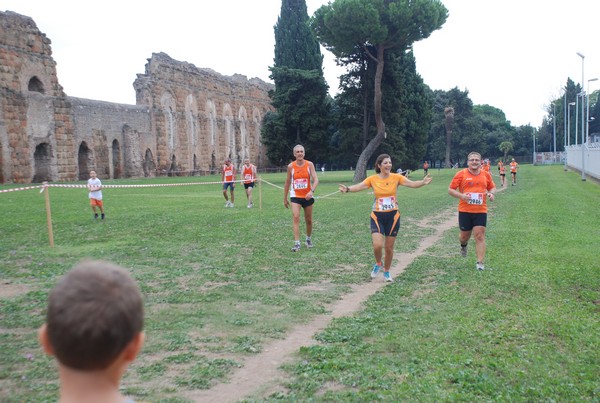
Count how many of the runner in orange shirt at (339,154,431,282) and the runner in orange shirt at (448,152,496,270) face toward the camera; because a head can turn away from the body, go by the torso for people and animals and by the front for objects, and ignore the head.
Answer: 2

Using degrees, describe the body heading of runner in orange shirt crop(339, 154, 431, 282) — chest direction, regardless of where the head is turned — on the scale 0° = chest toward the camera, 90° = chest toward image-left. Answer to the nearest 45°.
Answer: approximately 0°

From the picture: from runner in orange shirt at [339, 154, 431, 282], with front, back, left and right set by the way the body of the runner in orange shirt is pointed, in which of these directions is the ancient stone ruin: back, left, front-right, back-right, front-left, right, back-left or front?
back-right

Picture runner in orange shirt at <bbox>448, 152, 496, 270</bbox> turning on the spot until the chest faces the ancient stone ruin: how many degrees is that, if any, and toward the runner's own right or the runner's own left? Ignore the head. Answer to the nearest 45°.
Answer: approximately 135° to the runner's own right

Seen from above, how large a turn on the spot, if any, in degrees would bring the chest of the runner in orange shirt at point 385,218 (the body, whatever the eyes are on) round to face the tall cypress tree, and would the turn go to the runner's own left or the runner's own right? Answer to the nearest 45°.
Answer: approximately 180°

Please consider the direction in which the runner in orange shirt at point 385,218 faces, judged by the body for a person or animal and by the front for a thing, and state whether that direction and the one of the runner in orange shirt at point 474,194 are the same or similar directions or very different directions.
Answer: same or similar directions

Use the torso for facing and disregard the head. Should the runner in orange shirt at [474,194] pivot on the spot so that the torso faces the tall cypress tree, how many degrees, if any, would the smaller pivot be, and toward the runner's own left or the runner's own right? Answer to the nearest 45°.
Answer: approximately 180°

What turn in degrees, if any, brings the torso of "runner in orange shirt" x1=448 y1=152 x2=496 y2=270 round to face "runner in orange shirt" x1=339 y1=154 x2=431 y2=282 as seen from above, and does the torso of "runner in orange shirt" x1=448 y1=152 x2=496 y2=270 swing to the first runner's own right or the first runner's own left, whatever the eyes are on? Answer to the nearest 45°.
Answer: approximately 45° to the first runner's own right

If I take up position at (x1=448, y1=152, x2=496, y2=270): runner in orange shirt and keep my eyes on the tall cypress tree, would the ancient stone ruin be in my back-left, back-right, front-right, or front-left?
front-left

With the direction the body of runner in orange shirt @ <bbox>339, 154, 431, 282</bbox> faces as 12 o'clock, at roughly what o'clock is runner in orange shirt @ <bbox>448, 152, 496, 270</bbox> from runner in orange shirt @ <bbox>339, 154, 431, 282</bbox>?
runner in orange shirt @ <bbox>448, 152, 496, 270</bbox> is roughly at 8 o'clock from runner in orange shirt @ <bbox>339, 154, 431, 282</bbox>.

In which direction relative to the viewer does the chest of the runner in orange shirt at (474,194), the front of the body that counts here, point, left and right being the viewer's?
facing the viewer
